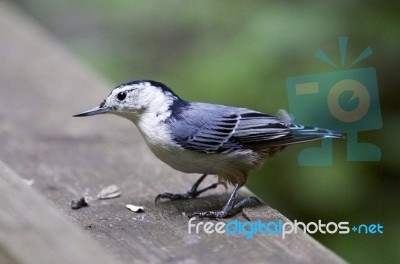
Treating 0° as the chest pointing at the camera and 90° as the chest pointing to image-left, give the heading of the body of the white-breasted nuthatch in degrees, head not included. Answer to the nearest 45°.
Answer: approximately 90°

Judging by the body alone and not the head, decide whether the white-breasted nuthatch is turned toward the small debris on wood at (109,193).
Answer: yes
